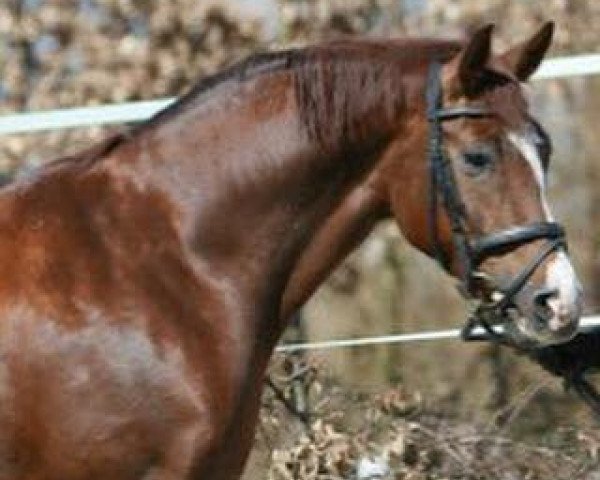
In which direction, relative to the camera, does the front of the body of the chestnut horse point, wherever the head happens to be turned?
to the viewer's right
